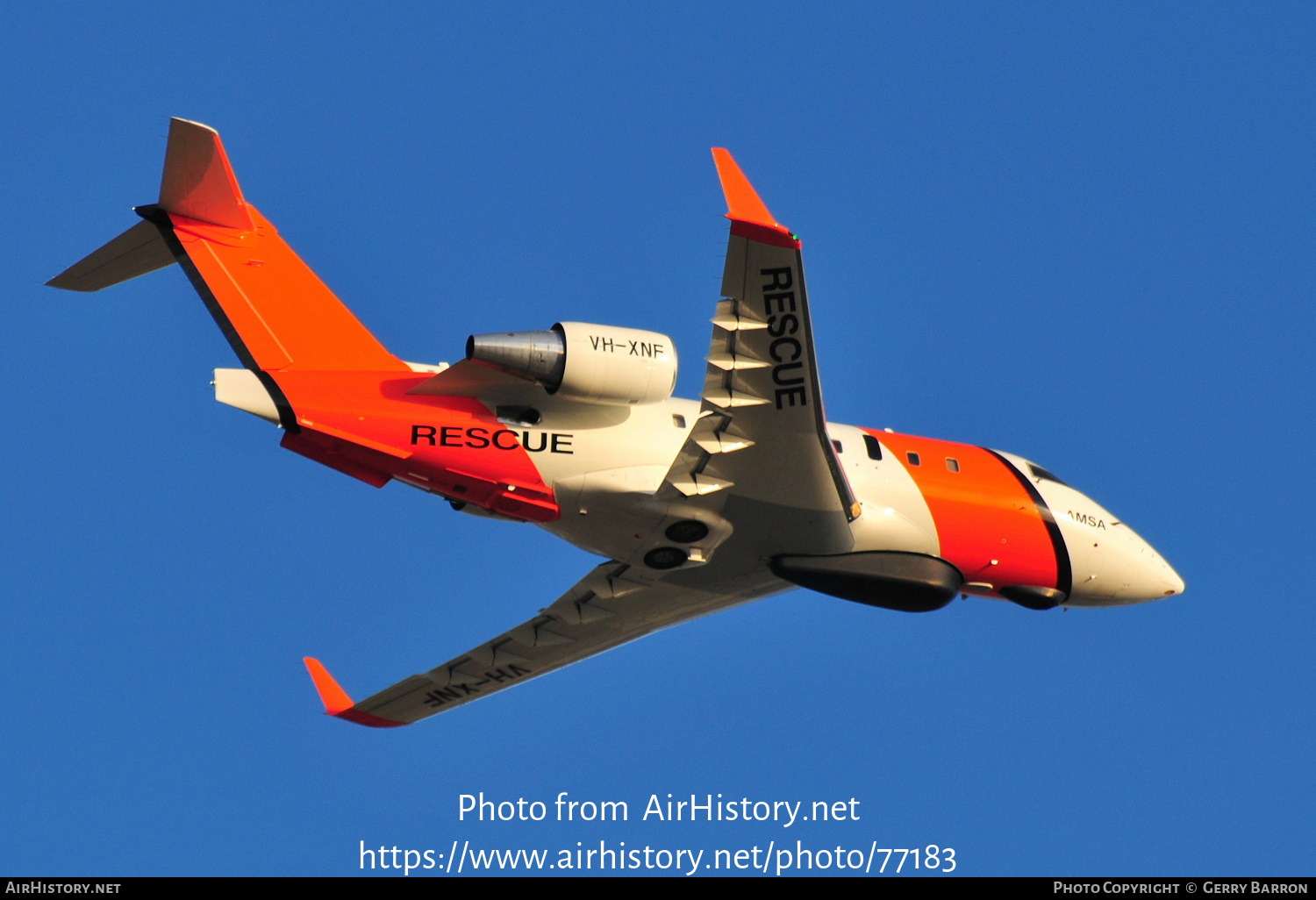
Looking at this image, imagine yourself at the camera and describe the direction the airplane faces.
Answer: facing away from the viewer and to the right of the viewer
